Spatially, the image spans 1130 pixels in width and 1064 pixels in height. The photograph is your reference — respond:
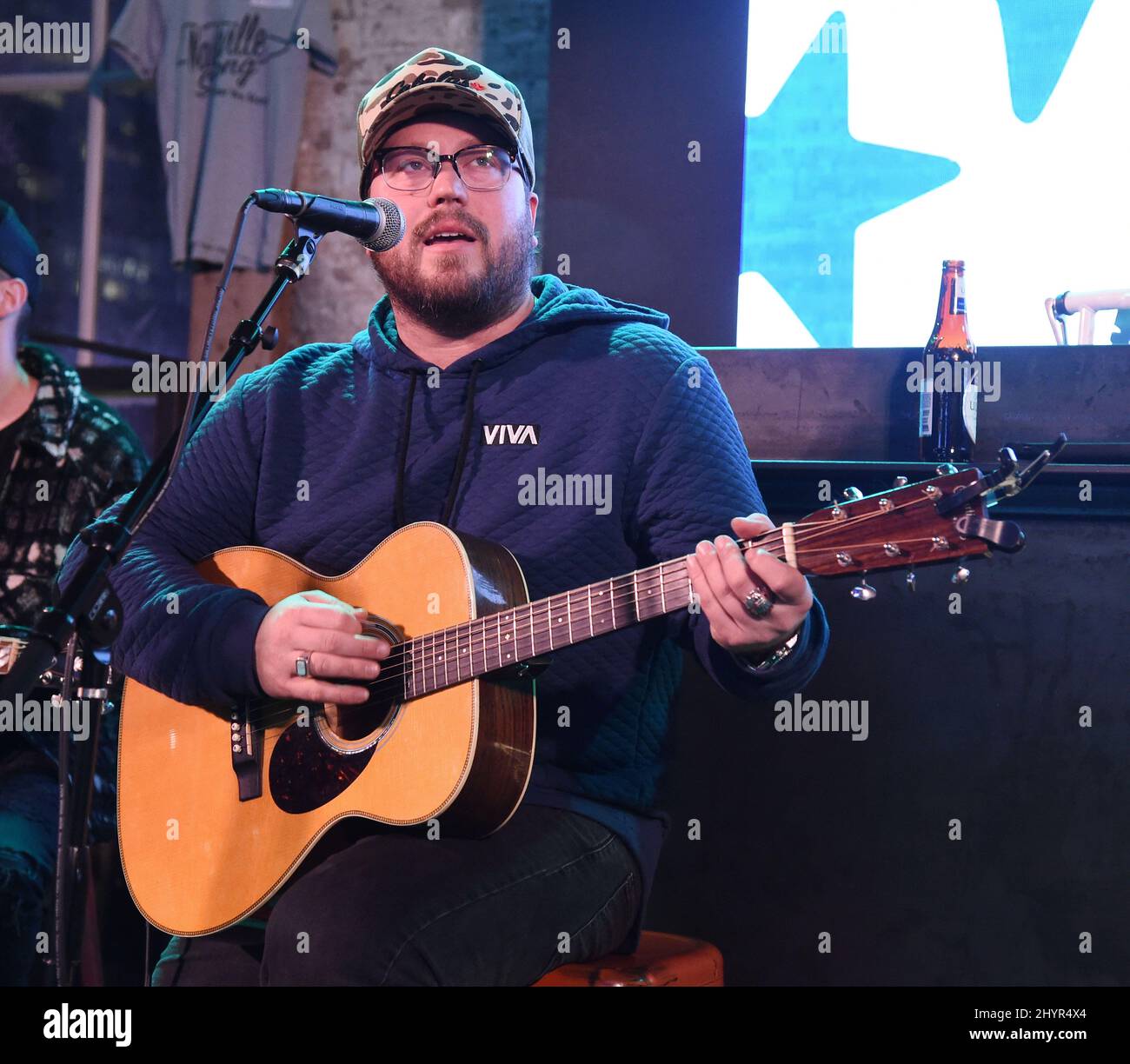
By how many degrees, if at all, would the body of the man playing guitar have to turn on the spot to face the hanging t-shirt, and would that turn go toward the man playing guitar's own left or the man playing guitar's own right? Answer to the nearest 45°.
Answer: approximately 135° to the man playing guitar's own right

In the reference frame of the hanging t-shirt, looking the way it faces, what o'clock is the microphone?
The microphone is roughly at 12 o'clock from the hanging t-shirt.

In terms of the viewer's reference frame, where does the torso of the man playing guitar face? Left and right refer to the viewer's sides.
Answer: facing the viewer and to the left of the viewer

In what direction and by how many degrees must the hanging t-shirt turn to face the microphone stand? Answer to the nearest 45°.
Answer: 0° — it already faces it

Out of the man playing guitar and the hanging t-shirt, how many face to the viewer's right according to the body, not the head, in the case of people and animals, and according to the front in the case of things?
0

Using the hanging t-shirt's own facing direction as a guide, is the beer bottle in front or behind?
in front

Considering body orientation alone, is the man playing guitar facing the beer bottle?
no

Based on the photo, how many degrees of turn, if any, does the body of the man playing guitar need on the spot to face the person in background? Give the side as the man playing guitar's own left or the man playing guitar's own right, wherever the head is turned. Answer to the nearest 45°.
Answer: approximately 90° to the man playing guitar's own right

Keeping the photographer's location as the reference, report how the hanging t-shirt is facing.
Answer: facing the viewer

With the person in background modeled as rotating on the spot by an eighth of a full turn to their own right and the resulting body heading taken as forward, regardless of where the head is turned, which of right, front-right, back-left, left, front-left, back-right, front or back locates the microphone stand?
left

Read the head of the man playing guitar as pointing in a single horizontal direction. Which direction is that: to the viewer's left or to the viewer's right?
to the viewer's left

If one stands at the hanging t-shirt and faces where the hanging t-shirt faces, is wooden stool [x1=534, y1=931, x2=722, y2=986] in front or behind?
in front
